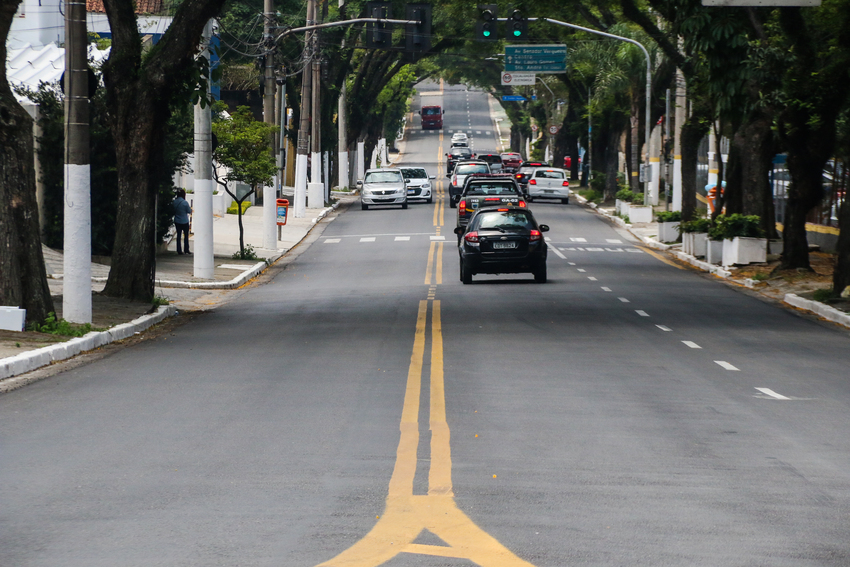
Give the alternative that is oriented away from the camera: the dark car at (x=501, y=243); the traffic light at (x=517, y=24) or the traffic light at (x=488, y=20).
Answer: the dark car

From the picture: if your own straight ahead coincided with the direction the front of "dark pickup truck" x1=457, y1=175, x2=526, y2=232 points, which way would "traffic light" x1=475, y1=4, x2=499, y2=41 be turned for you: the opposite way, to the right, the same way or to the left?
the opposite way

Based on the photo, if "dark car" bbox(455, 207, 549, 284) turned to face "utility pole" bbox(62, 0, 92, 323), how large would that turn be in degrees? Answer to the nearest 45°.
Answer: approximately 135° to its left

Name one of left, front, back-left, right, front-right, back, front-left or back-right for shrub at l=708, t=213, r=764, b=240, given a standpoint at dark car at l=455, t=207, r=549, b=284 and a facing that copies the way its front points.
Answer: front-right

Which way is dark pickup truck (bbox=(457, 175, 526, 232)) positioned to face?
away from the camera

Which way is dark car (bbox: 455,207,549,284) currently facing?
away from the camera

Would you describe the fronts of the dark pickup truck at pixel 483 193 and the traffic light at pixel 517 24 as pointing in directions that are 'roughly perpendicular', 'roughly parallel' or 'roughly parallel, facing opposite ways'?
roughly parallel, facing opposite ways

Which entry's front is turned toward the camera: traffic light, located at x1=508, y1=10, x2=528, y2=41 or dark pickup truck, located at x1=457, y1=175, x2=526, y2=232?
the traffic light

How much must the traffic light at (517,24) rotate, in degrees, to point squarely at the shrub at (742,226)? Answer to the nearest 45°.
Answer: approximately 45° to its left

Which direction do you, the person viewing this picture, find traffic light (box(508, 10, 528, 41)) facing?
facing the viewer

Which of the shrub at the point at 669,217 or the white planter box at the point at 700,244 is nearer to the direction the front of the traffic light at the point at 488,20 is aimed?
the white planter box

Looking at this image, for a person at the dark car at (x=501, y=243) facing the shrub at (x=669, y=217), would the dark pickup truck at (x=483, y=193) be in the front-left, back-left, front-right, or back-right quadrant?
front-left
